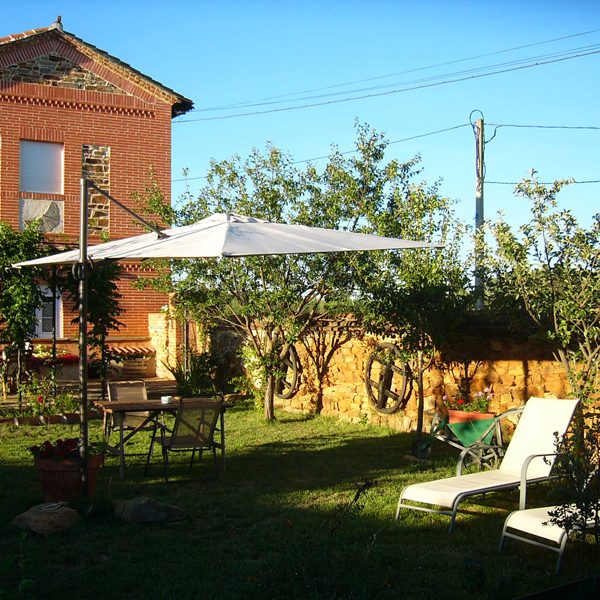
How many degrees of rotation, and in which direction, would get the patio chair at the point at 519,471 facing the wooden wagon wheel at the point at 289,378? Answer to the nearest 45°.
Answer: approximately 90° to its right

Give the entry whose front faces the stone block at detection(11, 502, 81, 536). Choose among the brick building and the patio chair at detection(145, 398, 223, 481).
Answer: the brick building

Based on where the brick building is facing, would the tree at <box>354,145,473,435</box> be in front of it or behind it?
in front

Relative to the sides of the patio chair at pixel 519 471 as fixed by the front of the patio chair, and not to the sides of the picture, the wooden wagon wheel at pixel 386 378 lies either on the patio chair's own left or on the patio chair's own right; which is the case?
on the patio chair's own right

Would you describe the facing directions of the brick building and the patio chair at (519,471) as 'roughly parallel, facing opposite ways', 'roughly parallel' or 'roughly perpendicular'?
roughly perpendicular

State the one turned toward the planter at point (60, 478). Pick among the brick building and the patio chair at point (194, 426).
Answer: the brick building

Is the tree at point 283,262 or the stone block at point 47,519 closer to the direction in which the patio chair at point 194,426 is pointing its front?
the tree

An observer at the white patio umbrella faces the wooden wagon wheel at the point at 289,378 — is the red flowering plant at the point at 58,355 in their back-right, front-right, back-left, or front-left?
front-left

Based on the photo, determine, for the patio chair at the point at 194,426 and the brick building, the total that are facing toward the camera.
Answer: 1

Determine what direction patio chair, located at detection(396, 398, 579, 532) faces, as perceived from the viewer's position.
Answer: facing the viewer and to the left of the viewer

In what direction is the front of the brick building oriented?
toward the camera

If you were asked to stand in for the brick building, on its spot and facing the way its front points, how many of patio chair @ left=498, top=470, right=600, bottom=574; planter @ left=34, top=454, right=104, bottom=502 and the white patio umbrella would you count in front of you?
3

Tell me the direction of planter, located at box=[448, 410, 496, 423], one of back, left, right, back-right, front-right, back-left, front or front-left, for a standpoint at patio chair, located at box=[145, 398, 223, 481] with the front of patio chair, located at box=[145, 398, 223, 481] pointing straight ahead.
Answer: back-right

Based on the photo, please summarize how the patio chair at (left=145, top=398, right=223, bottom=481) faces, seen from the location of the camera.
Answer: facing away from the viewer and to the left of the viewer
